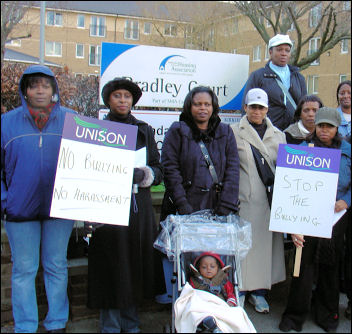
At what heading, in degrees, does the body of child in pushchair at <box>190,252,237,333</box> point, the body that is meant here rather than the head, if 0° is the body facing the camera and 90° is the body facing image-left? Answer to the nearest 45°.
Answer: approximately 0°

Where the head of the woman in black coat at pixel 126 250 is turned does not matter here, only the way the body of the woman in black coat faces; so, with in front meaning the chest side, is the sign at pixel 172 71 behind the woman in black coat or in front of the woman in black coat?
behind

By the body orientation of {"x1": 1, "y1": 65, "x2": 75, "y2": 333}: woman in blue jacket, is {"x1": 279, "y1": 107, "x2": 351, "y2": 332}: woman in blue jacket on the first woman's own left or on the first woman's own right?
on the first woman's own left

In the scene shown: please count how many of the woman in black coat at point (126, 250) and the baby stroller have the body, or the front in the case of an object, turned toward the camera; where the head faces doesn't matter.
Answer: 2

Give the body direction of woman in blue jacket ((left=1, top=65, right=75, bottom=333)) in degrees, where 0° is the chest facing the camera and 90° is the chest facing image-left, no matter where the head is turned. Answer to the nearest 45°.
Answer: approximately 0°

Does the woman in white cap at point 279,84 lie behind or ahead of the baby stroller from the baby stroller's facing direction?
behind

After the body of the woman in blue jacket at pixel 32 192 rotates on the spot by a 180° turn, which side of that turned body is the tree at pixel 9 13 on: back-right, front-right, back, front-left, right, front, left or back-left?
front

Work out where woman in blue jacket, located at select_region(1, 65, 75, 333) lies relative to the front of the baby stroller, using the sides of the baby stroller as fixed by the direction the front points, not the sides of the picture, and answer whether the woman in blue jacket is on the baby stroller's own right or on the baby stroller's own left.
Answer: on the baby stroller's own right

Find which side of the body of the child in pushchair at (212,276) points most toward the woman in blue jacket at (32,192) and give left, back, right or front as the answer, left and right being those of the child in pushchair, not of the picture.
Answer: right

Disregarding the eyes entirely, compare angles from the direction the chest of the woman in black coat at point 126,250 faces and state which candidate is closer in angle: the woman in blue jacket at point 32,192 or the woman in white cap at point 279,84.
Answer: the woman in blue jacket
